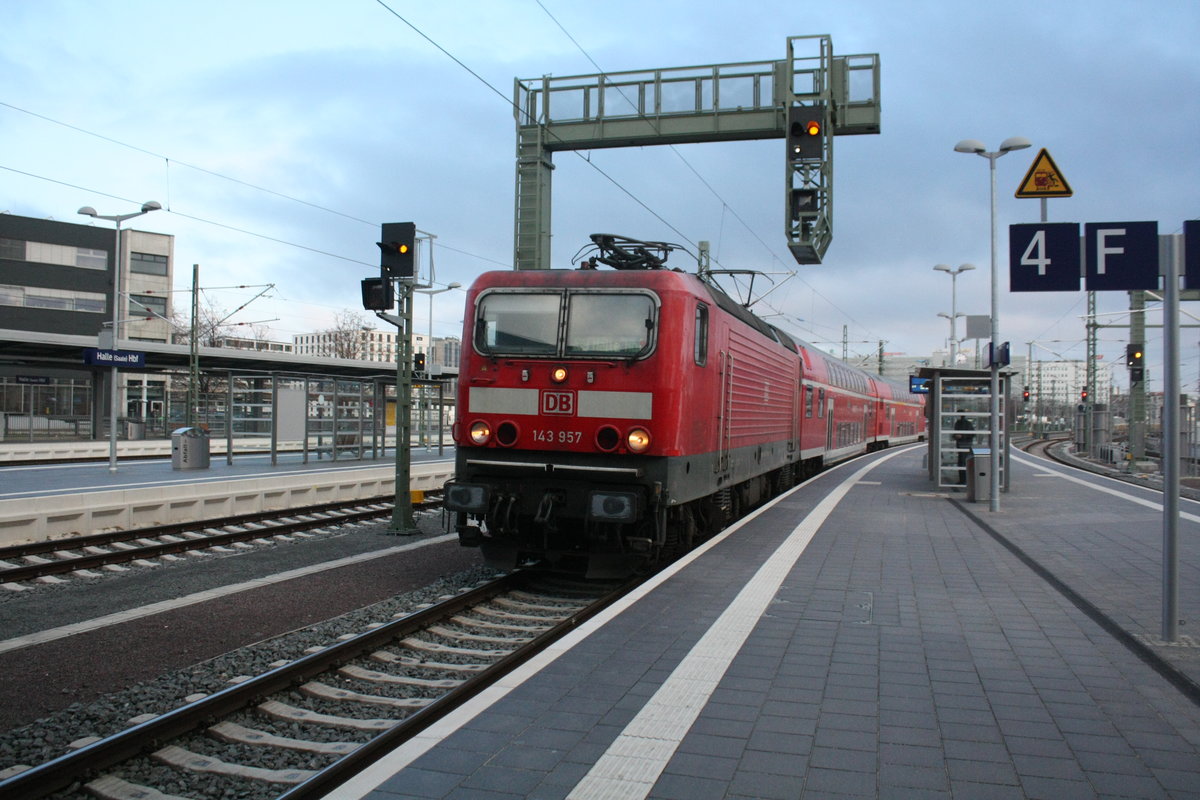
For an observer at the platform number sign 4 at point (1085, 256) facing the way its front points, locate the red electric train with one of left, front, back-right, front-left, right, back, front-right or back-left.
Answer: right

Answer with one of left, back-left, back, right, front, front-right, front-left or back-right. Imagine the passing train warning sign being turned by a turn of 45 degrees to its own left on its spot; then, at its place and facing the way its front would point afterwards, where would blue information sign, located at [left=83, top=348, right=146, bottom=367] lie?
back-right

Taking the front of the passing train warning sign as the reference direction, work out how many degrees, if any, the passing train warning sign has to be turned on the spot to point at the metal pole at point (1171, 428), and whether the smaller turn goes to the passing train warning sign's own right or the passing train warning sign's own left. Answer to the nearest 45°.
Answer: approximately 90° to the high voltage warning sign's own left

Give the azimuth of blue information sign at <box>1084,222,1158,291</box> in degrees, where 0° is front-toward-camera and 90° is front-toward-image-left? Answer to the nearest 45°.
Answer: approximately 0°

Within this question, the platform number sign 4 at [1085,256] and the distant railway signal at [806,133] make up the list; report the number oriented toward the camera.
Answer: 2

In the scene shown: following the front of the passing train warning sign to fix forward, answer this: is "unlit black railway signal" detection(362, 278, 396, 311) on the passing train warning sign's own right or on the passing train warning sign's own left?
on the passing train warning sign's own right

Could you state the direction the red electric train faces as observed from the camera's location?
facing the viewer and to the left of the viewer

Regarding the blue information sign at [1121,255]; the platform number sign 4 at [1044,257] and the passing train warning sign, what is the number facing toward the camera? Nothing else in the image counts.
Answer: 3

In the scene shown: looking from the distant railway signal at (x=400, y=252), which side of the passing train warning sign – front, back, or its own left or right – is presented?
right

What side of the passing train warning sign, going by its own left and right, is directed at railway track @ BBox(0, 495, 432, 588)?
right
